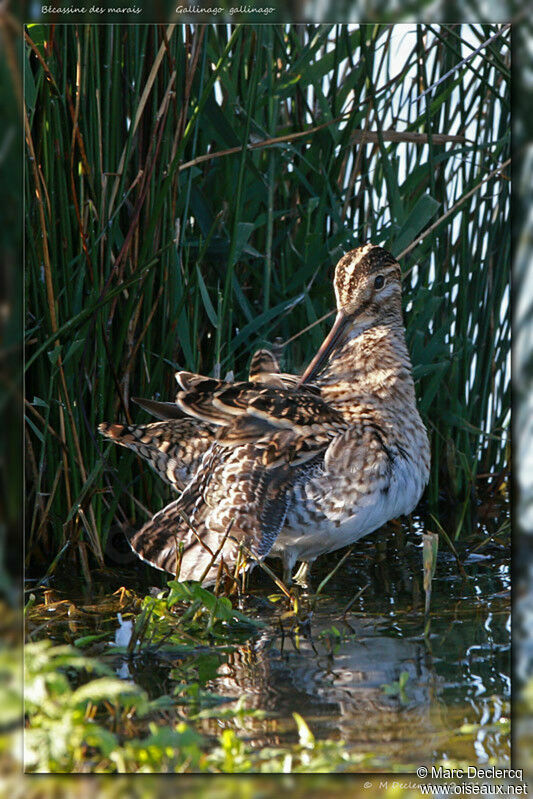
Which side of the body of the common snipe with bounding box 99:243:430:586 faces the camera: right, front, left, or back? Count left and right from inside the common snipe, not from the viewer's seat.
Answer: right
